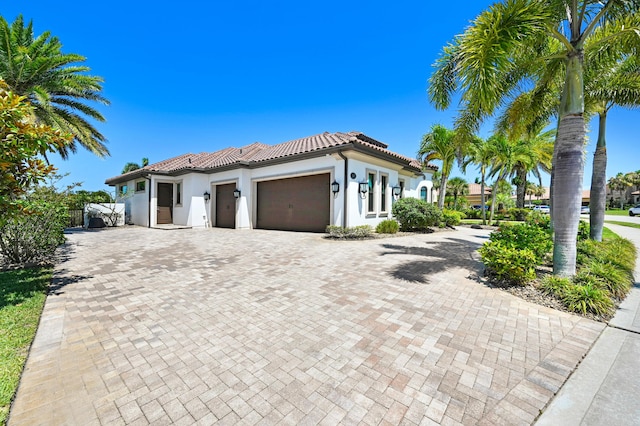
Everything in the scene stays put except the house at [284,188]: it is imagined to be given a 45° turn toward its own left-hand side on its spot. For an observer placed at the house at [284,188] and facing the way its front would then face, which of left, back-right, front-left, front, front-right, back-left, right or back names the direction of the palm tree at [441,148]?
front

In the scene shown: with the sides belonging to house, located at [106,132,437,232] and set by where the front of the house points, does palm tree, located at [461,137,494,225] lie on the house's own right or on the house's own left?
on the house's own left

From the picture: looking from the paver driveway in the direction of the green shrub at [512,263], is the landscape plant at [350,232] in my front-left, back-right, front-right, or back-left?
front-left

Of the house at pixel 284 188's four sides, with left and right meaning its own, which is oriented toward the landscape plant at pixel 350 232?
front

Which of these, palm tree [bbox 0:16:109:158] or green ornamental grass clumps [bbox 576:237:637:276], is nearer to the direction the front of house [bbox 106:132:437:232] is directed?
the green ornamental grass clumps

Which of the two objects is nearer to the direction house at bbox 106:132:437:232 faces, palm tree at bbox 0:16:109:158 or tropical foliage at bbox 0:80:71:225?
the tropical foliage
